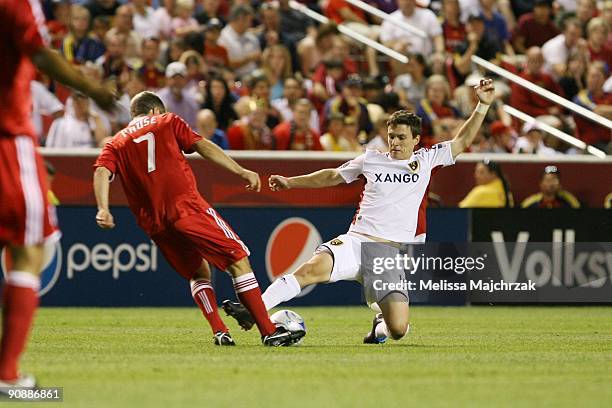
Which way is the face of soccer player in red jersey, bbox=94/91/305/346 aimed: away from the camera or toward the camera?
away from the camera

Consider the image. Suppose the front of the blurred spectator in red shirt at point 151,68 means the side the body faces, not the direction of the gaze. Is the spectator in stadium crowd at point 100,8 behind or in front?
behind

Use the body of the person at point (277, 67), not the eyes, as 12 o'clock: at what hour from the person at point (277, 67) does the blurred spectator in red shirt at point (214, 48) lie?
the blurred spectator in red shirt at point (214, 48) is roughly at 3 o'clock from the person at point (277, 67).

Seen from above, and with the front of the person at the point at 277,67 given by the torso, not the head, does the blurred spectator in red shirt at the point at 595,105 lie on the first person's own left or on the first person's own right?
on the first person's own left

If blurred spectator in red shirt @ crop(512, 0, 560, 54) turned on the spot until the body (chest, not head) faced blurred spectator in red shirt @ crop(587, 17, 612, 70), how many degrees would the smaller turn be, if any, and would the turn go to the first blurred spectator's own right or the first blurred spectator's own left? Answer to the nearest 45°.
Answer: approximately 45° to the first blurred spectator's own left

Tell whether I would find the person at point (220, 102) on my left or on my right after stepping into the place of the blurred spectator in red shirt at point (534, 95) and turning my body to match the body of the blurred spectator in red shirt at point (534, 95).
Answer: on my right

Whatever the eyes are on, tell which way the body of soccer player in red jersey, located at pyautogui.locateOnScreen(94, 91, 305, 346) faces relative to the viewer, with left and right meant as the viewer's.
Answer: facing away from the viewer and to the right of the viewer
